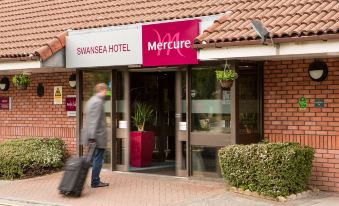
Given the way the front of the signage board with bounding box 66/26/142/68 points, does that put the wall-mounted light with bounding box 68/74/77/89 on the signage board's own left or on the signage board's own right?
on the signage board's own right

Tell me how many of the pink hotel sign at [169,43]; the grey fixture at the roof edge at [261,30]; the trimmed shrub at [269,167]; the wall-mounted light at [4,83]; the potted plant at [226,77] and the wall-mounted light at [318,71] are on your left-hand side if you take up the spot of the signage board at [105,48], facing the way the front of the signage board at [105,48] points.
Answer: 5

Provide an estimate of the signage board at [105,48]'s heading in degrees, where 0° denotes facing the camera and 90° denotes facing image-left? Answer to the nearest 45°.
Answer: approximately 45°

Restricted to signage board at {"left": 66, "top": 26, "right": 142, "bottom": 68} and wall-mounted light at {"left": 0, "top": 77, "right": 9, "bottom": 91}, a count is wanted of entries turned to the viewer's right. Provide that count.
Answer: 0

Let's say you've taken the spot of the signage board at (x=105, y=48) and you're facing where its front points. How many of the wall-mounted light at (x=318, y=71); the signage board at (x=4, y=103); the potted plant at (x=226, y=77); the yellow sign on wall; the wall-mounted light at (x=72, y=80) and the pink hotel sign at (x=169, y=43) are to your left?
3

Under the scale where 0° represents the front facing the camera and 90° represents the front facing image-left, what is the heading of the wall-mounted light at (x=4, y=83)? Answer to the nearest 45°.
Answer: approximately 45°

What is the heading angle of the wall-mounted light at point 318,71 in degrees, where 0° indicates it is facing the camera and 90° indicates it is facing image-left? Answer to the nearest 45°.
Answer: approximately 45°
